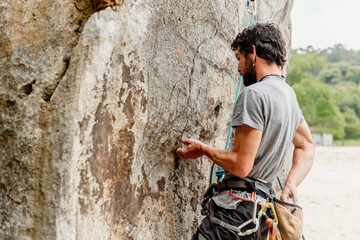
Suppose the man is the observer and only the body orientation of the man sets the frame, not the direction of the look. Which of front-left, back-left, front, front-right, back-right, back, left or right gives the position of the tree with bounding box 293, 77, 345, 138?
front-right

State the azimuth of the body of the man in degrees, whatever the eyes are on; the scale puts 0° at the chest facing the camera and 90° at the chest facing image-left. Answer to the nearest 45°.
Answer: approximately 135°
